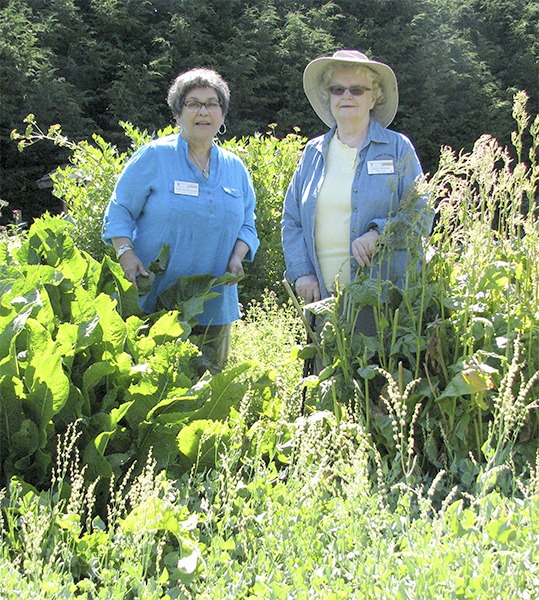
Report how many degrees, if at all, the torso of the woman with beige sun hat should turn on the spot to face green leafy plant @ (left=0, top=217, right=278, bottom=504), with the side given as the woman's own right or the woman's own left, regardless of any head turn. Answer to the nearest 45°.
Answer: approximately 45° to the woman's own right

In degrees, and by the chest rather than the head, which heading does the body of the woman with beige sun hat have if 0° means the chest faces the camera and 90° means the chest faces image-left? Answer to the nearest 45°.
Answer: approximately 0°

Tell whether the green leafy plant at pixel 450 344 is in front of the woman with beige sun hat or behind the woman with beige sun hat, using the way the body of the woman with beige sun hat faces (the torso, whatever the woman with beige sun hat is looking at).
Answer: in front
